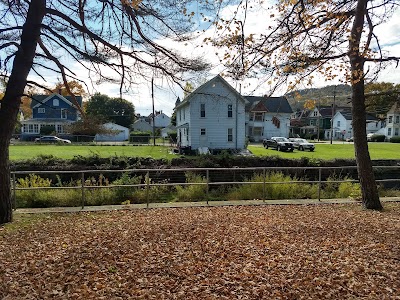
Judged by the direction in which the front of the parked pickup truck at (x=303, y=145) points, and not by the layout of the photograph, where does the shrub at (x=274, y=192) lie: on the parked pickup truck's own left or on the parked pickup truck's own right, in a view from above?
on the parked pickup truck's own right
